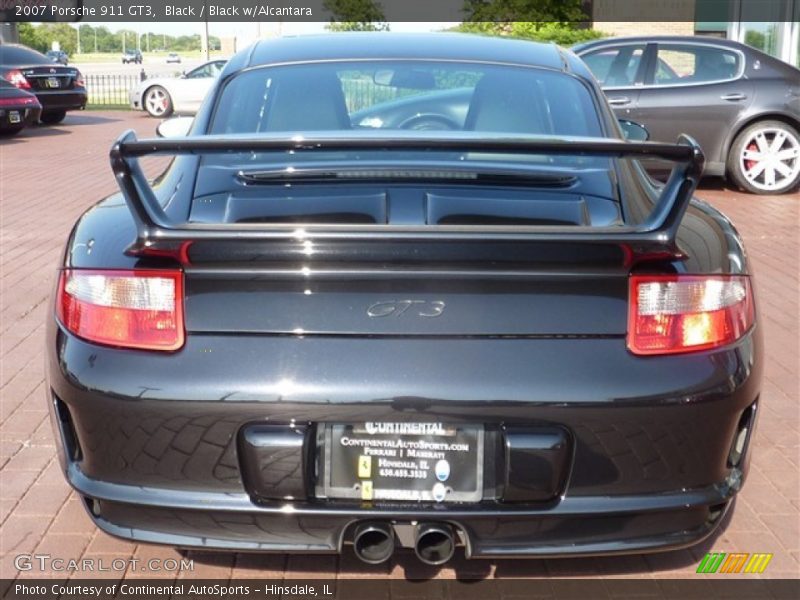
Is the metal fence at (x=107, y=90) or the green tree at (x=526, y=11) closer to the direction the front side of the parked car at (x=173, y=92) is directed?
the metal fence

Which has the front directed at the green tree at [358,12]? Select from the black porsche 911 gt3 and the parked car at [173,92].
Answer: the black porsche 911 gt3

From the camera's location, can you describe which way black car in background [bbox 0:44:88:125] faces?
facing away from the viewer and to the left of the viewer

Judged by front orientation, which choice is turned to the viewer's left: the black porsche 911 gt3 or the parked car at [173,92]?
the parked car

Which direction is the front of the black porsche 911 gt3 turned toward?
away from the camera

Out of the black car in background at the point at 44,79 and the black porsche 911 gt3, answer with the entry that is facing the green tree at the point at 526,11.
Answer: the black porsche 911 gt3

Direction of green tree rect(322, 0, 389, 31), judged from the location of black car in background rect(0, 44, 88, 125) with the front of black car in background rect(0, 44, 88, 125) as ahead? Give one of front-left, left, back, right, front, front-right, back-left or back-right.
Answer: right

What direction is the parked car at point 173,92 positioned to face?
to the viewer's left

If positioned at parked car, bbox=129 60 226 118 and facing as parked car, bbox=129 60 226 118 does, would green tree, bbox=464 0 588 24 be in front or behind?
behind

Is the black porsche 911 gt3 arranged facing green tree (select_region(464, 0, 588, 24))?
yes

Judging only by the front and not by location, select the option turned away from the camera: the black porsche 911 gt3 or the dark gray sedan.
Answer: the black porsche 911 gt3
